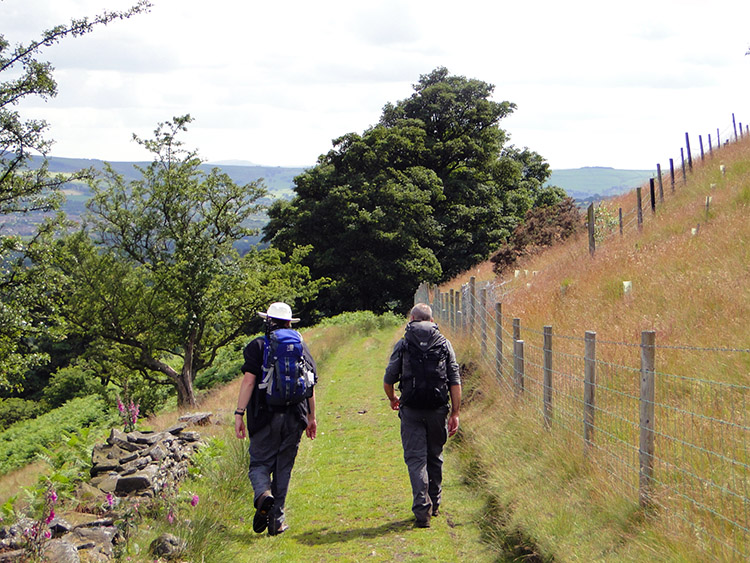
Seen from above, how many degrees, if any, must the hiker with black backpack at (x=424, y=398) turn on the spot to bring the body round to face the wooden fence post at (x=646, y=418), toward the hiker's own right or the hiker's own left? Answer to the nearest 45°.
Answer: approximately 135° to the hiker's own right

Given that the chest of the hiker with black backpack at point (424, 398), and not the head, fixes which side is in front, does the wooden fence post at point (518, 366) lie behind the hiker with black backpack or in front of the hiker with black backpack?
in front

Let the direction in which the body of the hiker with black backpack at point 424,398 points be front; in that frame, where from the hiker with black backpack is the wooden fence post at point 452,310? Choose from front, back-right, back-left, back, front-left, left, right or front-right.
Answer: front

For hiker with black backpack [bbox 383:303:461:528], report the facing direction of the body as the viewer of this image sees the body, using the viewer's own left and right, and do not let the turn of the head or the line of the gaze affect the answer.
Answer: facing away from the viewer

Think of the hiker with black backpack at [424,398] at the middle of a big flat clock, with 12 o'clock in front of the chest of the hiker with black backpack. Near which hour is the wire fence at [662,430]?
The wire fence is roughly at 4 o'clock from the hiker with black backpack.

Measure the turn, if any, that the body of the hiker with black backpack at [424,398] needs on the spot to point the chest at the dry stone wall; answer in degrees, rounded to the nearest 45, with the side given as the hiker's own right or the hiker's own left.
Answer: approximately 90° to the hiker's own left

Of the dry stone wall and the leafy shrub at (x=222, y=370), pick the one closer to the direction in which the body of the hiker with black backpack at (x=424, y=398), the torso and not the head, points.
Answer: the leafy shrub

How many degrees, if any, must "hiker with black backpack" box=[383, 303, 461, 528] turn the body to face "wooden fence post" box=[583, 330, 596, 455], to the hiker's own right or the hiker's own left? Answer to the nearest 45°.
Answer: approximately 90° to the hiker's own right

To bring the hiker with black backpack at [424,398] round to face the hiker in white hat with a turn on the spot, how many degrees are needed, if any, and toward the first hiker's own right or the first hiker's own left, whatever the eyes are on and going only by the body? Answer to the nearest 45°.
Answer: approximately 90° to the first hiker's own left

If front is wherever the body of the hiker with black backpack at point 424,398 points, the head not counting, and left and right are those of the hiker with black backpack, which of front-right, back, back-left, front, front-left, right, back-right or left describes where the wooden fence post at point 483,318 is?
front

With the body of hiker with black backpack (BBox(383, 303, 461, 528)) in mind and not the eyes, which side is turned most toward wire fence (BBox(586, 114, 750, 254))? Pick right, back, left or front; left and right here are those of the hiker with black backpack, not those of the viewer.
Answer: front

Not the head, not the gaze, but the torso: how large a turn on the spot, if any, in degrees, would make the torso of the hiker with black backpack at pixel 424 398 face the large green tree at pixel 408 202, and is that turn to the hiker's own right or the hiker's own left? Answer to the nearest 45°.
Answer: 0° — they already face it

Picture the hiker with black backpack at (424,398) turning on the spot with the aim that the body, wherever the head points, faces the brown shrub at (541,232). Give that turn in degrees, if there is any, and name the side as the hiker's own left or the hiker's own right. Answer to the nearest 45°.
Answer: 0° — they already face it

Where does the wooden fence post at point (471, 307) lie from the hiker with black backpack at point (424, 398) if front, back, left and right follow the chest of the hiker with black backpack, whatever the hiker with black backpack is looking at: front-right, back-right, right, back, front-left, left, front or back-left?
front
